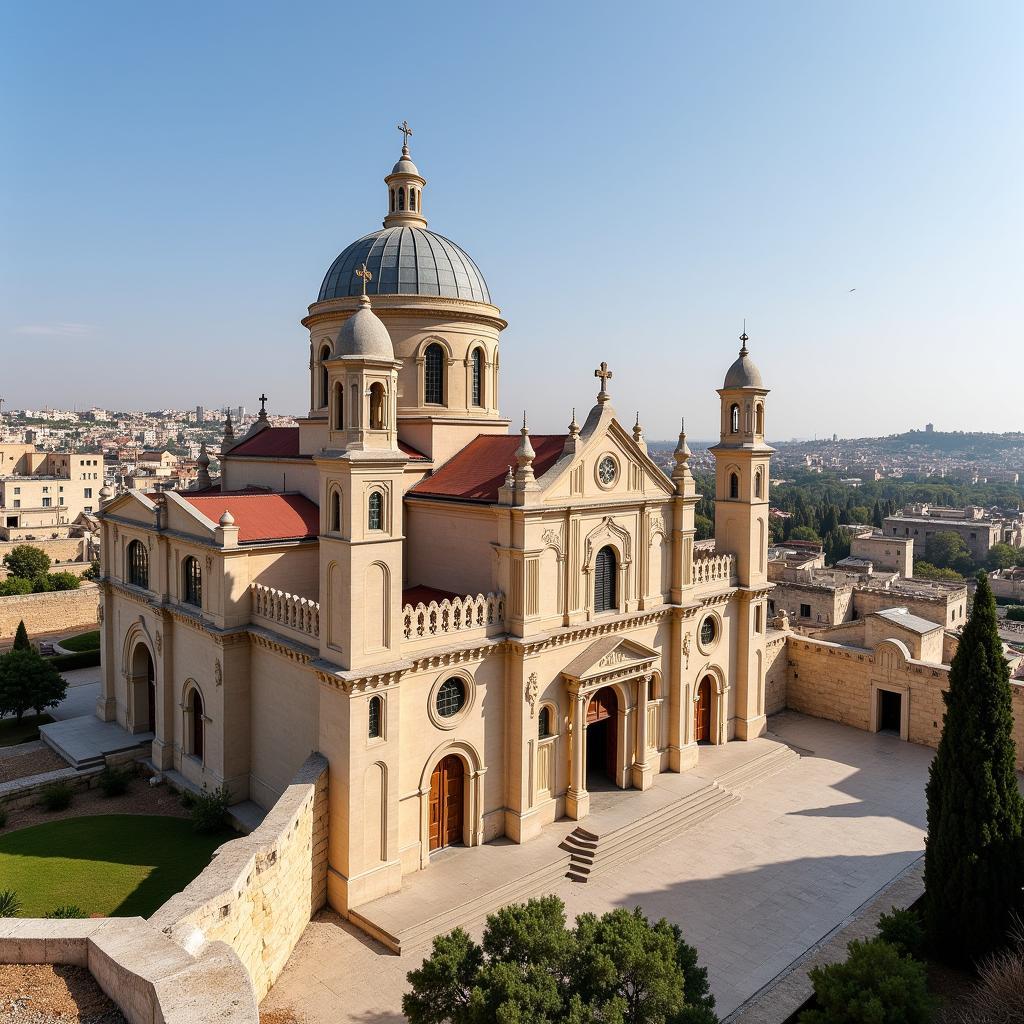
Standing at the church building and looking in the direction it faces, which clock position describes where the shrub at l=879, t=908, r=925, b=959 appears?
The shrub is roughly at 12 o'clock from the church building.

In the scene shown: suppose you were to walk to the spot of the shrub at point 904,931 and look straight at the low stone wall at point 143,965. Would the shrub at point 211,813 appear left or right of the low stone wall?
right

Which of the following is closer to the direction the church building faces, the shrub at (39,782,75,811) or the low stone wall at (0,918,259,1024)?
the low stone wall

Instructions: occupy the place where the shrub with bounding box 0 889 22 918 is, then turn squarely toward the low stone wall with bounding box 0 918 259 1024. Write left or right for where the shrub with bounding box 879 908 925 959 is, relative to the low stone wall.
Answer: left

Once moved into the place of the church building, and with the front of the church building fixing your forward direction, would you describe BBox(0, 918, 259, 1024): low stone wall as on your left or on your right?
on your right

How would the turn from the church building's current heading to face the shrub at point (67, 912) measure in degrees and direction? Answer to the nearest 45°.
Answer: approximately 90° to its right

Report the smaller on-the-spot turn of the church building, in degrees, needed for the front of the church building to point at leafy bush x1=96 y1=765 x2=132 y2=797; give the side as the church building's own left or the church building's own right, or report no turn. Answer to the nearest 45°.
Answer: approximately 135° to the church building's own right

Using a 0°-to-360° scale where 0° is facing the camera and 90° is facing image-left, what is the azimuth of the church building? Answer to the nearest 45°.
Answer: approximately 315°

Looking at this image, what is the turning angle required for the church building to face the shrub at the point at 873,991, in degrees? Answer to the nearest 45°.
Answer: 0° — it already faces it

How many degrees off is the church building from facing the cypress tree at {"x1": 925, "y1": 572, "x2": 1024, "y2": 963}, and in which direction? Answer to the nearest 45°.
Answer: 0° — it already faces it

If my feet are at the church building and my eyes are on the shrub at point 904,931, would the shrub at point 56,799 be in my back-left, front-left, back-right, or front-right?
back-right

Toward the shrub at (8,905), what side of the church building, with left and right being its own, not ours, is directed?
right
